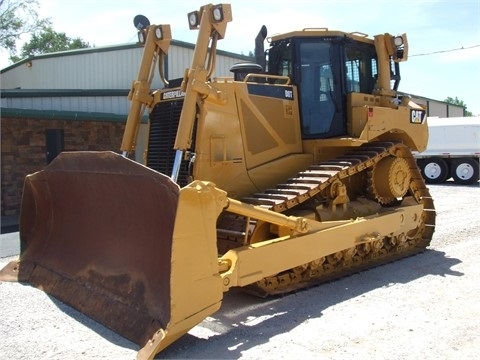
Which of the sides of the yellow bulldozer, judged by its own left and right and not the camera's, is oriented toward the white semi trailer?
back

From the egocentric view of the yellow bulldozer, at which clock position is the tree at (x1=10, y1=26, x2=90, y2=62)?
The tree is roughly at 4 o'clock from the yellow bulldozer.

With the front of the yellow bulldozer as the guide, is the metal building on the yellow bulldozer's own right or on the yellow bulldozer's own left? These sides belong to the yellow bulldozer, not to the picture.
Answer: on the yellow bulldozer's own right

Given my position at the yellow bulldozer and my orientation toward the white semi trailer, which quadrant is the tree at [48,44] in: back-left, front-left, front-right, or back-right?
front-left

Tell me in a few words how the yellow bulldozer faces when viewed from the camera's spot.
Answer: facing the viewer and to the left of the viewer

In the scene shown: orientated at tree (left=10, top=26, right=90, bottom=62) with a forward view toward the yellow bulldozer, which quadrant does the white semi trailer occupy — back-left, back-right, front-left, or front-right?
front-left
